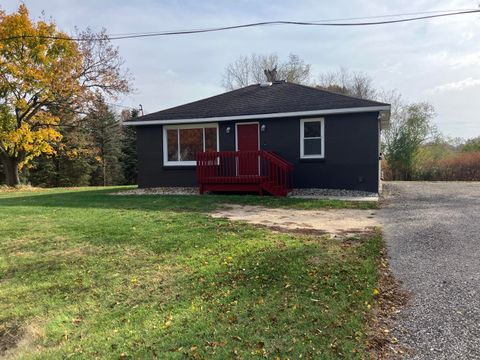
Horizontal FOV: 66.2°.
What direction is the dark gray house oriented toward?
toward the camera

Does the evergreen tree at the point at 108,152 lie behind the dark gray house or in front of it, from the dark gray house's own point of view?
behind

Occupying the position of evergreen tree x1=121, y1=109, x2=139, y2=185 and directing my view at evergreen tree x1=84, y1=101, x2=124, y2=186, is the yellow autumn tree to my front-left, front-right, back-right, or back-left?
front-left

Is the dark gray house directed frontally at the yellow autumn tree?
no

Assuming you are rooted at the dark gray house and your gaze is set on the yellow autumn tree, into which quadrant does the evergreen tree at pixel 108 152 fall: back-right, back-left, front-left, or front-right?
front-right

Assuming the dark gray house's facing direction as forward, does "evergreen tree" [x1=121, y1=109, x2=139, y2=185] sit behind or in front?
behind
